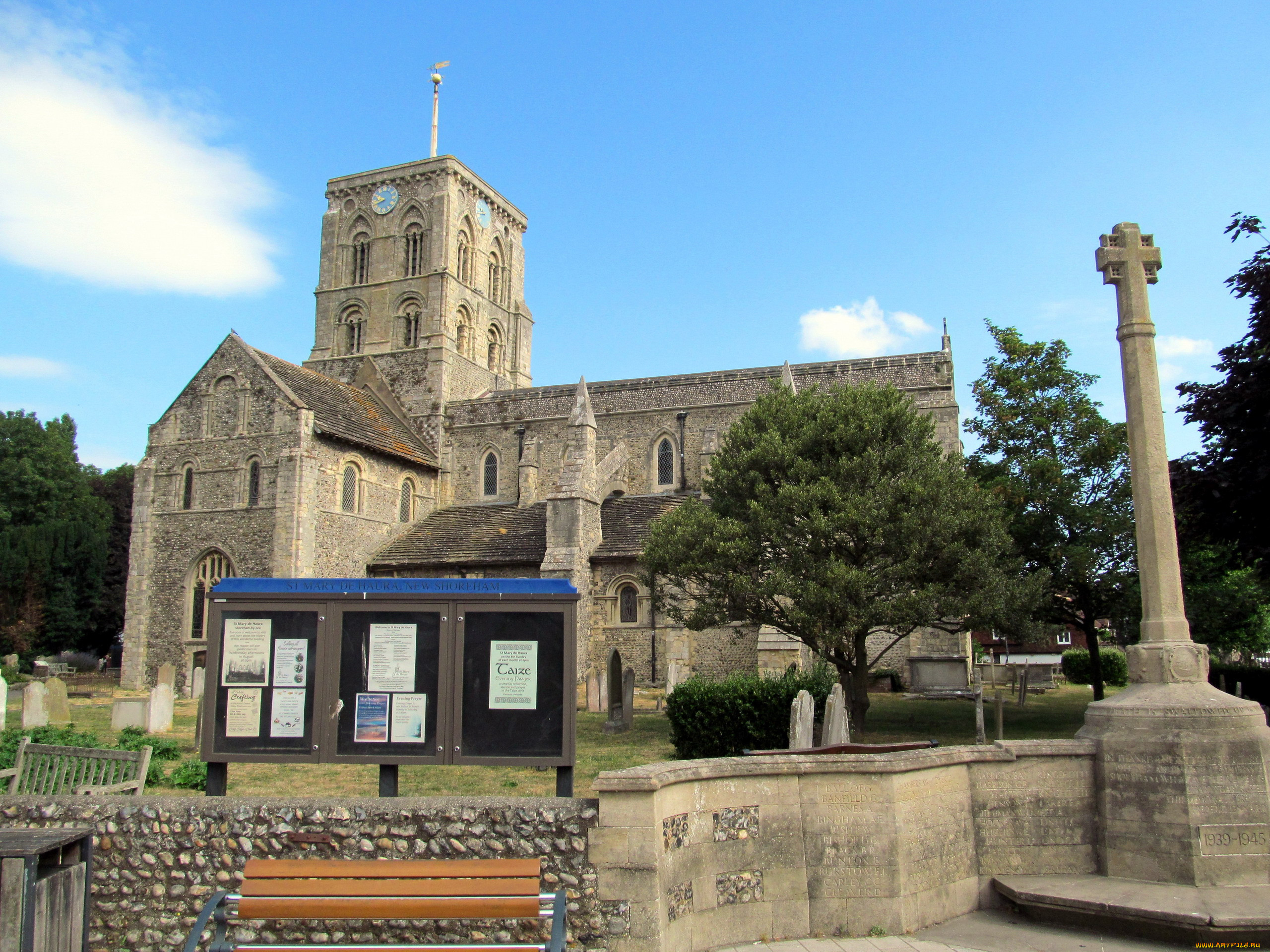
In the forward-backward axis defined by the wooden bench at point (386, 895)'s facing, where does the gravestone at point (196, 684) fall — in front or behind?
behind

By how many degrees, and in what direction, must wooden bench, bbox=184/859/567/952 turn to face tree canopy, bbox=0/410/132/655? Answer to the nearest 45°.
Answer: approximately 180°

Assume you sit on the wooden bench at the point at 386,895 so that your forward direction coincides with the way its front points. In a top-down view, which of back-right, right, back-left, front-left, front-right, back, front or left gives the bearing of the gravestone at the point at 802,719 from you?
back-left

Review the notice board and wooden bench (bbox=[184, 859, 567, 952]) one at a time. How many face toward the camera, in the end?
2

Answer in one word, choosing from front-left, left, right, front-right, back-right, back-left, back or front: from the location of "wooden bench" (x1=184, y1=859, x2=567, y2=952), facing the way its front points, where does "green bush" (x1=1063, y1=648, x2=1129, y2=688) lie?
back-left

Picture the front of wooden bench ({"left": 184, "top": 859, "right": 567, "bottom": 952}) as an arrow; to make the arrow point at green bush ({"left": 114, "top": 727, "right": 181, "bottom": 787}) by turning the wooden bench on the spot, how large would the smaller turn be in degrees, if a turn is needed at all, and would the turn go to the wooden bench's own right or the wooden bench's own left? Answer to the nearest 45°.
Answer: approximately 180°

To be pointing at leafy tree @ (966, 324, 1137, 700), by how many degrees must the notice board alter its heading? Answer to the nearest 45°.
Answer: approximately 135° to its left

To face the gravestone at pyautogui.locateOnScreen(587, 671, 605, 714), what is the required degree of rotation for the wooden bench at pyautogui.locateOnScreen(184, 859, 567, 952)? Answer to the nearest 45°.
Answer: approximately 180°

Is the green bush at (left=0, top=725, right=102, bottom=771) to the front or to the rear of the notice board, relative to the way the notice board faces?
to the rear

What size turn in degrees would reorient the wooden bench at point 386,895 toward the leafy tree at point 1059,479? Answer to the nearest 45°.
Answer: approximately 135° to its left

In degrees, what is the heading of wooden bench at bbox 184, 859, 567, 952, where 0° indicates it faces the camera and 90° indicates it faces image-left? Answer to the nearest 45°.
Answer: approximately 0°
